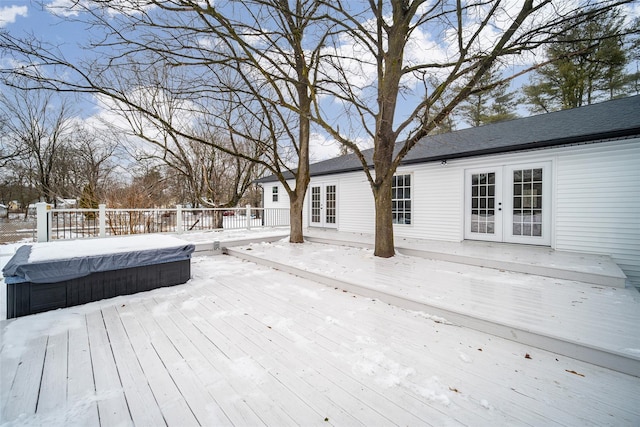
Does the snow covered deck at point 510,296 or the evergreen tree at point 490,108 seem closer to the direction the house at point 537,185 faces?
the snow covered deck

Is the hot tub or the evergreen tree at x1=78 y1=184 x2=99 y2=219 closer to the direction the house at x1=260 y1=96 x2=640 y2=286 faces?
the hot tub

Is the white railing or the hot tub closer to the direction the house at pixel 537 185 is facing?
the hot tub

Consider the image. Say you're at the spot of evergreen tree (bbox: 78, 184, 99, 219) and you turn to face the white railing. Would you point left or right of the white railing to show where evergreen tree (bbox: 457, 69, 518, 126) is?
left

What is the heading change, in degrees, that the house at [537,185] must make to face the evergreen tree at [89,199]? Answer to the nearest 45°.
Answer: approximately 45° to its right

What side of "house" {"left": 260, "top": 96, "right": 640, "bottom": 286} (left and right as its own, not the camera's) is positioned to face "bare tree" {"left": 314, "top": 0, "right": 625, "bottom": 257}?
front

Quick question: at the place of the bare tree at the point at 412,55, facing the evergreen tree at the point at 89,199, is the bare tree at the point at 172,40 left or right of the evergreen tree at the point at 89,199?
left

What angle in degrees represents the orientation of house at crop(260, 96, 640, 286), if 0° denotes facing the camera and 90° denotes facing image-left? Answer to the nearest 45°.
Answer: approximately 45°

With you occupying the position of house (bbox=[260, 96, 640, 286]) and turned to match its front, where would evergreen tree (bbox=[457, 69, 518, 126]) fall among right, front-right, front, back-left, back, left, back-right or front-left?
back-right

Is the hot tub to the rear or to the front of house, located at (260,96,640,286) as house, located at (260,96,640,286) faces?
to the front

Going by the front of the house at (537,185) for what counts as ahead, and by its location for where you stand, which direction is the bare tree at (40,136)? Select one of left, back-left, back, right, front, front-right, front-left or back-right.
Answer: front-right

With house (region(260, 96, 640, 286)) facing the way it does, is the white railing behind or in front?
in front

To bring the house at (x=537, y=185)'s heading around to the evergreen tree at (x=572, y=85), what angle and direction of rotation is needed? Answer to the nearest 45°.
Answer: approximately 135° to its right

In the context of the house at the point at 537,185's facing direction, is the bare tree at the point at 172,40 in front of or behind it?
in front
